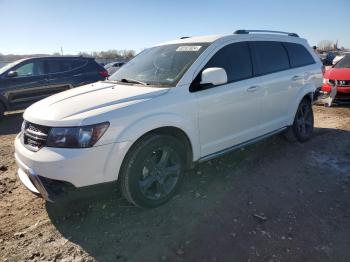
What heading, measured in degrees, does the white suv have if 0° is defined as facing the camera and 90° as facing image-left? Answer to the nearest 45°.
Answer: approximately 45°

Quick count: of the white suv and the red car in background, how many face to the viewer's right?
0

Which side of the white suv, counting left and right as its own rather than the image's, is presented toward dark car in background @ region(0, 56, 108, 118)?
right

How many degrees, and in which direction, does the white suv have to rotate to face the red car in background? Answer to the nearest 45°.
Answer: approximately 180°
